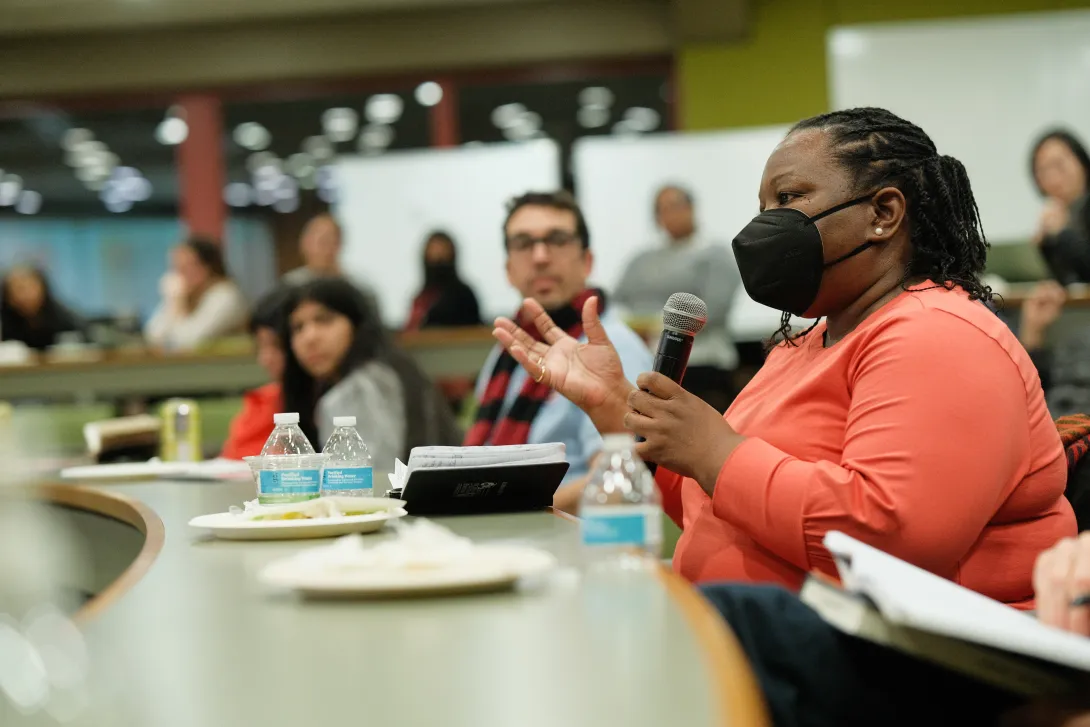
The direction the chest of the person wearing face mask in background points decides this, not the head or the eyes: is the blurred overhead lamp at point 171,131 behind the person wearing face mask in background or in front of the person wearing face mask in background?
behind

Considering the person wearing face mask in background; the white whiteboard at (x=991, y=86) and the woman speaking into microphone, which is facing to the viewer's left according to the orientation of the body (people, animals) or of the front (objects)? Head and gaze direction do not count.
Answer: the woman speaking into microphone

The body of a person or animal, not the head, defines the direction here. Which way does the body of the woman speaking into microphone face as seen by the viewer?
to the viewer's left

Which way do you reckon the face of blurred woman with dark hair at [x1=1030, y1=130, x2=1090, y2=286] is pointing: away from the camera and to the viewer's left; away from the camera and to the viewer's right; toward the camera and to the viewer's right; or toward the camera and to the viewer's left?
toward the camera and to the viewer's left

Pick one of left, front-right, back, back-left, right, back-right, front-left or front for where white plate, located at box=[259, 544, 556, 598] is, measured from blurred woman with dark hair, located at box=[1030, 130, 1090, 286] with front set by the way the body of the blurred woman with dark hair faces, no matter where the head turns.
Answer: front-left

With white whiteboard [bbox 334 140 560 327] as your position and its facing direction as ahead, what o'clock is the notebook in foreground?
The notebook in foreground is roughly at 12 o'clock from the white whiteboard.

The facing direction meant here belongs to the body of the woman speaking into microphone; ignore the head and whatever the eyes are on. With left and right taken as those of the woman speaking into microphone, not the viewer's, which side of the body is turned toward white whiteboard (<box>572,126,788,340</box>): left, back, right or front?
right

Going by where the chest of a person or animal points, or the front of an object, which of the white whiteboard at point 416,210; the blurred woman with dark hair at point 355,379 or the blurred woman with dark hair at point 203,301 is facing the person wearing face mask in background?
the white whiteboard

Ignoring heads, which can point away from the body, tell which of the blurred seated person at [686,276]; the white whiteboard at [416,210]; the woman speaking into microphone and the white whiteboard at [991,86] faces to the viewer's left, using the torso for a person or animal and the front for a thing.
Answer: the woman speaking into microphone

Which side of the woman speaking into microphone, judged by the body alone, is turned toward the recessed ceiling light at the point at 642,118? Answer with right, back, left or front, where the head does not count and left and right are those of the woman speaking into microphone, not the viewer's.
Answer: right

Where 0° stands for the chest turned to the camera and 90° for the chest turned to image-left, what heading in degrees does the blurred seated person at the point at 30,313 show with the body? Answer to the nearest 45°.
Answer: approximately 0°

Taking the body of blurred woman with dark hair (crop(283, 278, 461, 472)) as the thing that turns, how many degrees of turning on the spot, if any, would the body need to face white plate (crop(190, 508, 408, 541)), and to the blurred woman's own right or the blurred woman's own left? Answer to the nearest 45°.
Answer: approximately 45° to the blurred woman's own left
